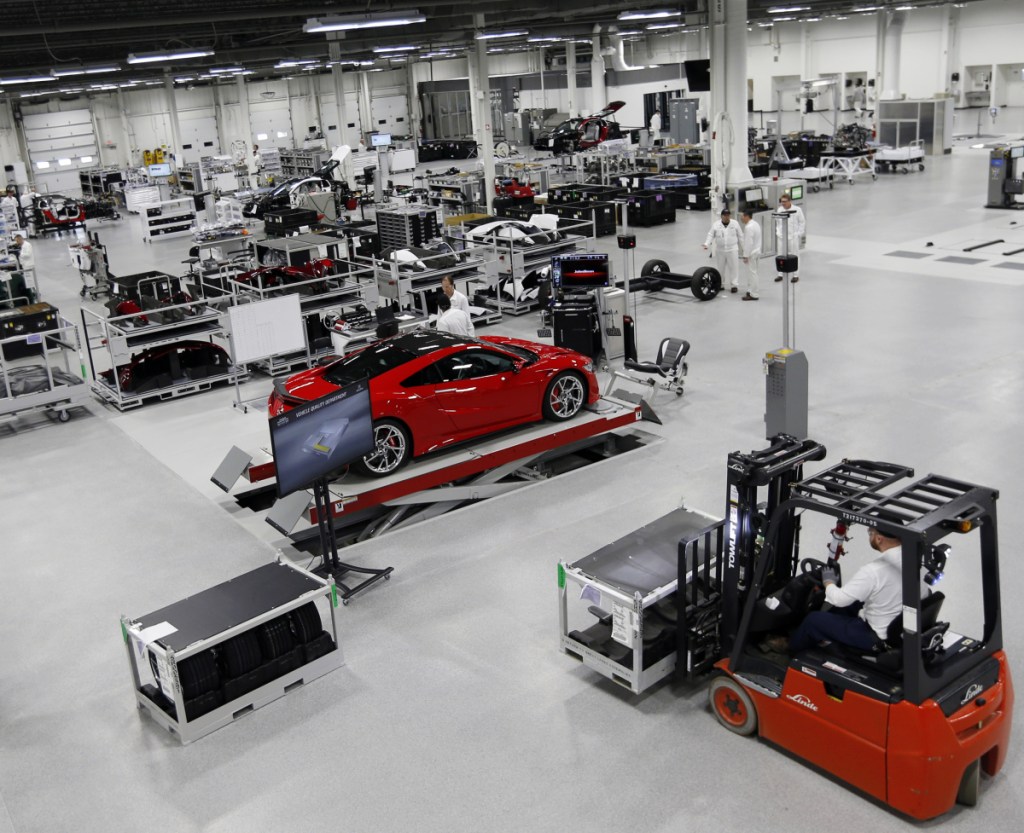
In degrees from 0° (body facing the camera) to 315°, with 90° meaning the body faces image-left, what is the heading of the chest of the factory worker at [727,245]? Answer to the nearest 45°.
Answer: approximately 0°

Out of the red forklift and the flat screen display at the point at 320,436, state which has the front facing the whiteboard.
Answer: the red forklift

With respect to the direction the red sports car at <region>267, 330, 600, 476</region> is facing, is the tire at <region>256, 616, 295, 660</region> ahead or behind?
behind

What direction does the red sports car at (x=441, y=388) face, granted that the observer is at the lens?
facing away from the viewer and to the right of the viewer

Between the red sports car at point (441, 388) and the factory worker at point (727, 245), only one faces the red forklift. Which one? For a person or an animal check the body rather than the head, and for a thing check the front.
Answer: the factory worker

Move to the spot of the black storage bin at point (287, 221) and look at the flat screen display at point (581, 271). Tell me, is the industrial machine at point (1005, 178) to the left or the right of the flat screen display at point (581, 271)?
left

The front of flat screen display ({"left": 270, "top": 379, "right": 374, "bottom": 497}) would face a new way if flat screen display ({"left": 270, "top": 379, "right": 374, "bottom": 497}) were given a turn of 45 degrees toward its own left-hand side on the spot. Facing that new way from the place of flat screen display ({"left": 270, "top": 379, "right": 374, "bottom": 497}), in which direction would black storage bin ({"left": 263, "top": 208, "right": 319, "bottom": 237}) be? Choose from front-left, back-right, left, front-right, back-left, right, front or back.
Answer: left

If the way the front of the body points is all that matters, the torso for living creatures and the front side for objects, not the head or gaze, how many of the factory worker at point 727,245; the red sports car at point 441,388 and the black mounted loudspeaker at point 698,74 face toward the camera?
2
